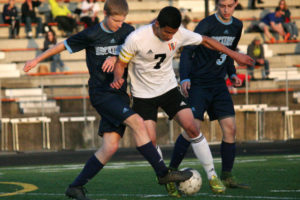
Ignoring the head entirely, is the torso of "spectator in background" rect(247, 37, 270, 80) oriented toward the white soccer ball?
yes

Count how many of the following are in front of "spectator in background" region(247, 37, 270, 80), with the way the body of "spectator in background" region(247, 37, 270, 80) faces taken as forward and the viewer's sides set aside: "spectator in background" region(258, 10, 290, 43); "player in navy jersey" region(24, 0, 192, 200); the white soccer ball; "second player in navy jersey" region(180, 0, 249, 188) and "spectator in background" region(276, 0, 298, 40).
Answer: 3

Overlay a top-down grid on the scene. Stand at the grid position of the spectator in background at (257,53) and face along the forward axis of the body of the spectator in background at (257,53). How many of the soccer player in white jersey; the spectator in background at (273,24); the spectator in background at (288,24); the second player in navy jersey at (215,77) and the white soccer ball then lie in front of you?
3

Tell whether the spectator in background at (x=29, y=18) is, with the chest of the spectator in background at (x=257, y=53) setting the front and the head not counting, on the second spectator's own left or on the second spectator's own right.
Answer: on the second spectator's own right

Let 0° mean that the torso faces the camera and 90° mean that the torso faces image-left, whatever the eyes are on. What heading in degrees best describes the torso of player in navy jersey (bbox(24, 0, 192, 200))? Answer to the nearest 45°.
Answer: approximately 315°

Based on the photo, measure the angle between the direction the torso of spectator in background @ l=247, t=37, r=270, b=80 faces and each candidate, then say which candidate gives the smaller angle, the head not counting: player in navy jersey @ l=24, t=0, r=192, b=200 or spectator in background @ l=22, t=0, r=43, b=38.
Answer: the player in navy jersey

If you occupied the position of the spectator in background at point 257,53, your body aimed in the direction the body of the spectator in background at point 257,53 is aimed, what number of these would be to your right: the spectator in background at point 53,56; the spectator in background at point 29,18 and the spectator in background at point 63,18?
3

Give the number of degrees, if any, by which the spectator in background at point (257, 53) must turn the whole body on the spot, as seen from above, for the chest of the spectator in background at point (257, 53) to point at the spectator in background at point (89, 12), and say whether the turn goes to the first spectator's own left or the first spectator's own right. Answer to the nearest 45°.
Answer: approximately 90° to the first spectator's own right

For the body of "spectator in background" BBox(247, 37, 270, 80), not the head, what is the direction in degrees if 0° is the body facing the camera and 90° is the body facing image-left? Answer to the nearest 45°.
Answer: approximately 0°

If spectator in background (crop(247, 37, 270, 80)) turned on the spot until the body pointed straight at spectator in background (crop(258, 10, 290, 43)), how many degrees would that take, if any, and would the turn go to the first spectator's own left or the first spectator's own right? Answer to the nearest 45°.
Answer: approximately 180°
